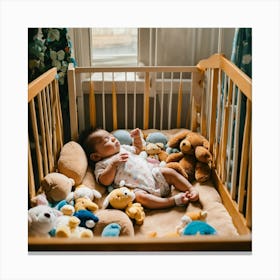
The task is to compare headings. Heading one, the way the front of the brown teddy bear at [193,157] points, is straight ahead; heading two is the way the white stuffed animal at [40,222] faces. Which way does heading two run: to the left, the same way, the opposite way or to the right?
to the left

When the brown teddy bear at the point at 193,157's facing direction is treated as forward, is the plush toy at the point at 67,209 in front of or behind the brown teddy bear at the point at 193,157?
in front

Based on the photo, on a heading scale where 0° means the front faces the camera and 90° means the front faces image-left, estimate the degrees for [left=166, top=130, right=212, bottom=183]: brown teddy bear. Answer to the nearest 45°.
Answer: approximately 45°

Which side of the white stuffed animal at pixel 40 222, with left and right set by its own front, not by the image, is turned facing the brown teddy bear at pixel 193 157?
left

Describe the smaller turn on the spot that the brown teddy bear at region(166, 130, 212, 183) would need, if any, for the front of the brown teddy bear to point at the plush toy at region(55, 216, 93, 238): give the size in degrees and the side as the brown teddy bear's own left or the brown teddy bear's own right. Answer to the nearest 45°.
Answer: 0° — it already faces it

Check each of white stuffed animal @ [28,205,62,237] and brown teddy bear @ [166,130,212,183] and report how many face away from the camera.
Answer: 0

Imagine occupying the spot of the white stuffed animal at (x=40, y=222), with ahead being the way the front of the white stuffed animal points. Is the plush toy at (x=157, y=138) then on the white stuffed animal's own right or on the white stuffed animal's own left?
on the white stuffed animal's own left
